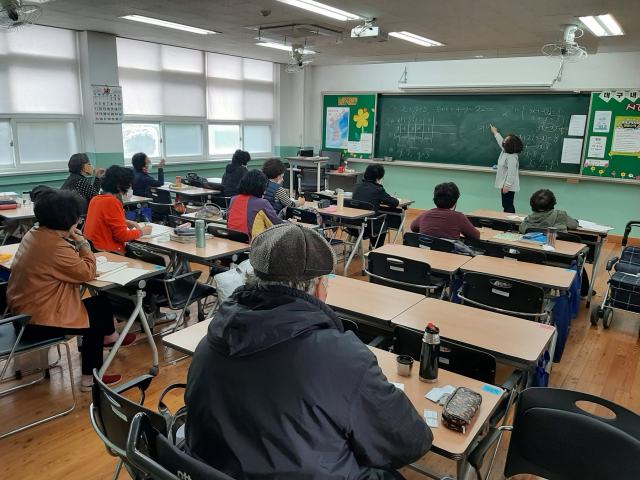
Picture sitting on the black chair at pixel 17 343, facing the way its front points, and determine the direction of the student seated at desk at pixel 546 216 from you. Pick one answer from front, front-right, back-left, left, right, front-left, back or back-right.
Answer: front-right

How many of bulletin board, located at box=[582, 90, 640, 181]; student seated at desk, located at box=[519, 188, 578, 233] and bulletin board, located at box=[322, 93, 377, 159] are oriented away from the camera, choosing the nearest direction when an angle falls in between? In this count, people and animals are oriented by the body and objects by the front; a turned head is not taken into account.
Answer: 1

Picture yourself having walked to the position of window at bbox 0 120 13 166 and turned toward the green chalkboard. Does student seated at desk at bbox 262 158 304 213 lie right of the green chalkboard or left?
right

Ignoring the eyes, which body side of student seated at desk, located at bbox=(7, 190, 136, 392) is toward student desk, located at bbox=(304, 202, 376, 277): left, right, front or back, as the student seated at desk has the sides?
front

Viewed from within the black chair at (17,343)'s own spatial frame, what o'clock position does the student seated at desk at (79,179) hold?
The student seated at desk is roughly at 11 o'clock from the black chair.

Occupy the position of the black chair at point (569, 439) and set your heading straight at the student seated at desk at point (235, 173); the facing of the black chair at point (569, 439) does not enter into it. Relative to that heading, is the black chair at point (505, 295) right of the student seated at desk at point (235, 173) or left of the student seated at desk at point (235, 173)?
right

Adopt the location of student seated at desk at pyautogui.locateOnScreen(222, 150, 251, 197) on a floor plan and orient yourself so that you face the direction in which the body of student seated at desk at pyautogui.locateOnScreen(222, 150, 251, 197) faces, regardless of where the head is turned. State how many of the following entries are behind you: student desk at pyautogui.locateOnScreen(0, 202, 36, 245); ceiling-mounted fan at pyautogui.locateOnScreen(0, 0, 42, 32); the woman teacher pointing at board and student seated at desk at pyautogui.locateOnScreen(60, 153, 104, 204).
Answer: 3

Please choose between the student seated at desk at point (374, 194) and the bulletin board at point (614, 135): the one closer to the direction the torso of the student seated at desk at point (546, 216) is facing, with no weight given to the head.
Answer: the bulletin board

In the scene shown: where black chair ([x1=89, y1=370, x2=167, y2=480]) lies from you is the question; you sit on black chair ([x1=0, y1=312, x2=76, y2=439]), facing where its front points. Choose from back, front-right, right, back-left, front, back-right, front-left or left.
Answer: back-right

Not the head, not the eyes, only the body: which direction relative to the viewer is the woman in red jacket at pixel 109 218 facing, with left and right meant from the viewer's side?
facing away from the viewer and to the right of the viewer

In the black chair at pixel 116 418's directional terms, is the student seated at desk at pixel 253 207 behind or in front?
in front

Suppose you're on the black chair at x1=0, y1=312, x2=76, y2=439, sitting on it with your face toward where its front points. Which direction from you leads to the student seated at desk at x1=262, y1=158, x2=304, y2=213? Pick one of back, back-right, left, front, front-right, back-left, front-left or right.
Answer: front

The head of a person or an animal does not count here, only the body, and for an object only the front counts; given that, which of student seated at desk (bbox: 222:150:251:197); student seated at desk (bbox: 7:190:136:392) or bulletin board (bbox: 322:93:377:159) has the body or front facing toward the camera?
the bulletin board

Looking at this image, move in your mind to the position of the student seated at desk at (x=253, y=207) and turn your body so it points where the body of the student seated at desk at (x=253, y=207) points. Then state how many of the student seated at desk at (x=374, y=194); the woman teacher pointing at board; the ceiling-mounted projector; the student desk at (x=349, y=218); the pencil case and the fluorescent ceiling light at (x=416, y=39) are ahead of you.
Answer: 5

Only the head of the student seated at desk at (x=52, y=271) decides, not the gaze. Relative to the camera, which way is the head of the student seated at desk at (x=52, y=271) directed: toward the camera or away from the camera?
away from the camera

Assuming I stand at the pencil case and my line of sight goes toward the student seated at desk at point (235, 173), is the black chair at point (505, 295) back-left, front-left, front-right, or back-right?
front-right

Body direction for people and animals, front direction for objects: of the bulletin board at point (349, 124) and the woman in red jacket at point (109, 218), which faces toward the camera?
the bulletin board

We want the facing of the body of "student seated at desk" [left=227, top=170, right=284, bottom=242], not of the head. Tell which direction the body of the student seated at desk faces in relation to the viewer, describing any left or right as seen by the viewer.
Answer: facing away from the viewer and to the right of the viewer

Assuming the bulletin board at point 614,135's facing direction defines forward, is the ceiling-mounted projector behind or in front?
in front

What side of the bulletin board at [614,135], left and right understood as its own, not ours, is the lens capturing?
front

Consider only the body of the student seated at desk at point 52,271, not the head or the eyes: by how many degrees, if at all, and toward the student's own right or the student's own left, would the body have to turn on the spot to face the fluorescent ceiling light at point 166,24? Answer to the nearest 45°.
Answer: approximately 45° to the student's own left
